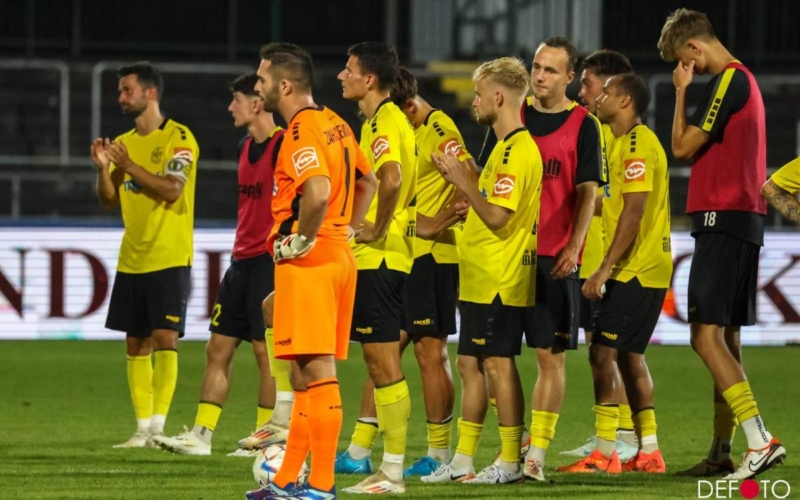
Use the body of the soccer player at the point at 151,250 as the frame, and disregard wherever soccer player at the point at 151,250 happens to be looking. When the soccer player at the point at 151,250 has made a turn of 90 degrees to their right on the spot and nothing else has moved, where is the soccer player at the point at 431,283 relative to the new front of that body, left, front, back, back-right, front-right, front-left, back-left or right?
back

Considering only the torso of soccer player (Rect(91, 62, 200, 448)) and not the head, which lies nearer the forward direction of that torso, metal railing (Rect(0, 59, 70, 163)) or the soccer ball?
the soccer ball

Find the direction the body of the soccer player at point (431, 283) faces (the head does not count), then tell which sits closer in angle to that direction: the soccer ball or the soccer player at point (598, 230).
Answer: the soccer ball

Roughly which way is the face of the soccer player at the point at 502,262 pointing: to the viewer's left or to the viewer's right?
to the viewer's left

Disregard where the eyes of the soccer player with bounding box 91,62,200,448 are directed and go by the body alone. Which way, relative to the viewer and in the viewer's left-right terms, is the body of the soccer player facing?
facing the viewer and to the left of the viewer

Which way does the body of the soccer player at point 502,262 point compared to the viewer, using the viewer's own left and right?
facing to the left of the viewer

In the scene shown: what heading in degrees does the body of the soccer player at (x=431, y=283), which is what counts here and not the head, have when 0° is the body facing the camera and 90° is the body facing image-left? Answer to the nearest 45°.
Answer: approximately 90°
